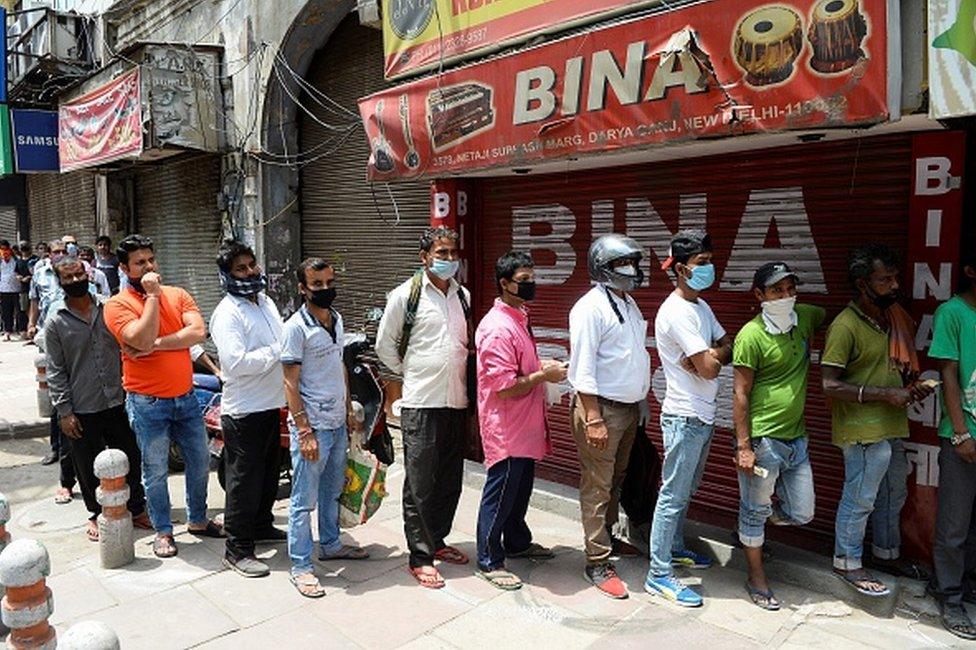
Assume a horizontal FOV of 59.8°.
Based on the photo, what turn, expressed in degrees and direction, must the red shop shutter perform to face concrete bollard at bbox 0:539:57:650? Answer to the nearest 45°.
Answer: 0° — it already faces it

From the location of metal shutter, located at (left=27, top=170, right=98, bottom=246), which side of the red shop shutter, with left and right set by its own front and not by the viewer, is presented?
right

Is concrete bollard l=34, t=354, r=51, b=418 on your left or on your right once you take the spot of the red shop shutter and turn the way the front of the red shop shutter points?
on your right

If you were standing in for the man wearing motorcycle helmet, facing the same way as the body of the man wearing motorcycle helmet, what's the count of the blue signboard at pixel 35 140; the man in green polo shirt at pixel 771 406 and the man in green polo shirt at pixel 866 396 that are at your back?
1

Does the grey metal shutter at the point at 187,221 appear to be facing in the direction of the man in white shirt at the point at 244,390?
yes

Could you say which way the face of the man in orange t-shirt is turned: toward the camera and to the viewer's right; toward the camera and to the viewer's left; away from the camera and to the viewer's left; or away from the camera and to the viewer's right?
toward the camera and to the viewer's right
